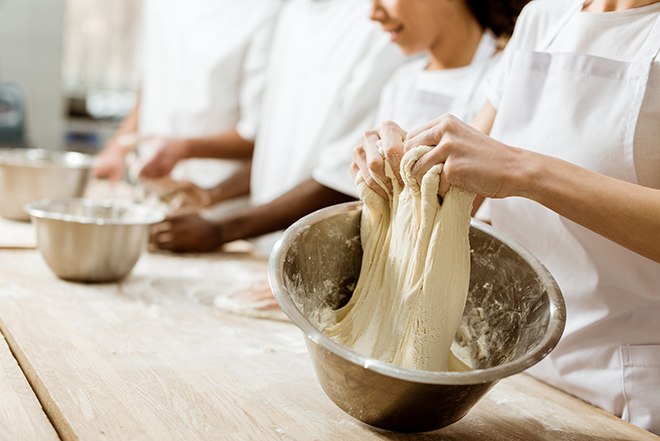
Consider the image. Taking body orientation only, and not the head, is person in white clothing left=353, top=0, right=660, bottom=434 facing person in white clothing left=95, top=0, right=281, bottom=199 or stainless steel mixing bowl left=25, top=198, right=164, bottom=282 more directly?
the stainless steel mixing bowl

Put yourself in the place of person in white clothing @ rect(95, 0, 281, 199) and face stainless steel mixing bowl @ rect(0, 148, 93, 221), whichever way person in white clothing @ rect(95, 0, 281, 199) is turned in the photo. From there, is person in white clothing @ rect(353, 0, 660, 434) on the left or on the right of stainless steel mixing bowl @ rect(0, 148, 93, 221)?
left

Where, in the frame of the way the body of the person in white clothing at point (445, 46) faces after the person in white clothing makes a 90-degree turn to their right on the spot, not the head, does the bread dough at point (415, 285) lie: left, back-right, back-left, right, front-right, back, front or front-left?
back-left

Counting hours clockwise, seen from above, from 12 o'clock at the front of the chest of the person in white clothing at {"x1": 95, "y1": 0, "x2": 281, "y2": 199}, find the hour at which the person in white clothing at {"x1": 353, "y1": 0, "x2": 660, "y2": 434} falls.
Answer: the person in white clothing at {"x1": 353, "y1": 0, "x2": 660, "y2": 434} is roughly at 10 o'clock from the person in white clothing at {"x1": 95, "y1": 0, "x2": 281, "y2": 199}.

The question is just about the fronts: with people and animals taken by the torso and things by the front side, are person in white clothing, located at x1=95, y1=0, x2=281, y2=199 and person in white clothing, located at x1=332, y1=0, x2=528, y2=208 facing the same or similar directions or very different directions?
same or similar directions

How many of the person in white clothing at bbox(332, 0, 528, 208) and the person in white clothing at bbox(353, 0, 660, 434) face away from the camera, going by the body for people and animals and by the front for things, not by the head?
0

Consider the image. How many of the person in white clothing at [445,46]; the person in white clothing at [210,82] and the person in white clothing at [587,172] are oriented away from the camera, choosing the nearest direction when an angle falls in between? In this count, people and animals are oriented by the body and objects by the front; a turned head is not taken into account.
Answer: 0

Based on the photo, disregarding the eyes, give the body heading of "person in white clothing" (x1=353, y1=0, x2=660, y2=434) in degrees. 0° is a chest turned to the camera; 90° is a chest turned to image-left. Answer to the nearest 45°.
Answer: approximately 45°

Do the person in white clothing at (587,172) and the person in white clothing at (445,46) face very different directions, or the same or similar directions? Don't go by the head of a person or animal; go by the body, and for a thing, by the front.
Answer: same or similar directions

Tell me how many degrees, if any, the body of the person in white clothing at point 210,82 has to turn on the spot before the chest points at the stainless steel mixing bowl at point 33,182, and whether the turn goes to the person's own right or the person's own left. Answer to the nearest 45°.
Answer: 0° — they already face it

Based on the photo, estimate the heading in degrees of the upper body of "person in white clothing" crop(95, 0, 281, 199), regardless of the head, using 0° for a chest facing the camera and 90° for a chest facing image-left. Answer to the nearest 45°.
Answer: approximately 45°

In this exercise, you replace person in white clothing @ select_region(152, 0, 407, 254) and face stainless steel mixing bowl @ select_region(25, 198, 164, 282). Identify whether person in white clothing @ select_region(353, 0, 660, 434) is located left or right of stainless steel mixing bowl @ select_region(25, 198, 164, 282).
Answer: left

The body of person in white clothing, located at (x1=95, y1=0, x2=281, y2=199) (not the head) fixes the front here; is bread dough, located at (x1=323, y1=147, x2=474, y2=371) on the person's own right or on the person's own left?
on the person's own left
